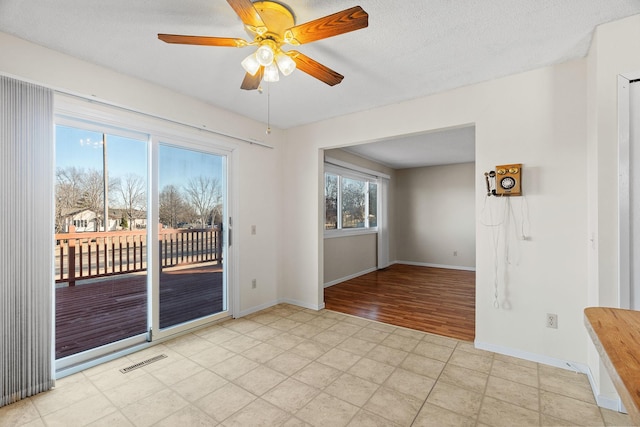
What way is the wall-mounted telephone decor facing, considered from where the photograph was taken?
facing the viewer

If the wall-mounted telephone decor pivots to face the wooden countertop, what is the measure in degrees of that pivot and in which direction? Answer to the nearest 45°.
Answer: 0° — it already faces it

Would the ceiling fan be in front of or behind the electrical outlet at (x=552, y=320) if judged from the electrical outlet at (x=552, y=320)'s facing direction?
in front

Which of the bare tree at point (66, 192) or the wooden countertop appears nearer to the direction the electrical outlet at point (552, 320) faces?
the wooden countertop

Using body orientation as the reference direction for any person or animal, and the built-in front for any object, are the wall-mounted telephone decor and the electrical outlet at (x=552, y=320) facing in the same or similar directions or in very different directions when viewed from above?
same or similar directions

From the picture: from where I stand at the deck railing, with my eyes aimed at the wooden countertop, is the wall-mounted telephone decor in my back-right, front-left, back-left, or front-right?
front-left

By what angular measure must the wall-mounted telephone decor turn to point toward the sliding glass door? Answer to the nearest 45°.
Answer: approximately 45° to its right

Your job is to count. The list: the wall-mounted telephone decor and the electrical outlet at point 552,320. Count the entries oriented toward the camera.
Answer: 2

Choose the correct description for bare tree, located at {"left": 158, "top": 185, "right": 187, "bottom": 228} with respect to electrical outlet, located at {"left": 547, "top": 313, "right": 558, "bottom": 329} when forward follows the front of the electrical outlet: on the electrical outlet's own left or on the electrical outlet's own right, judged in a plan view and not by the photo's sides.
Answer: on the electrical outlet's own right
